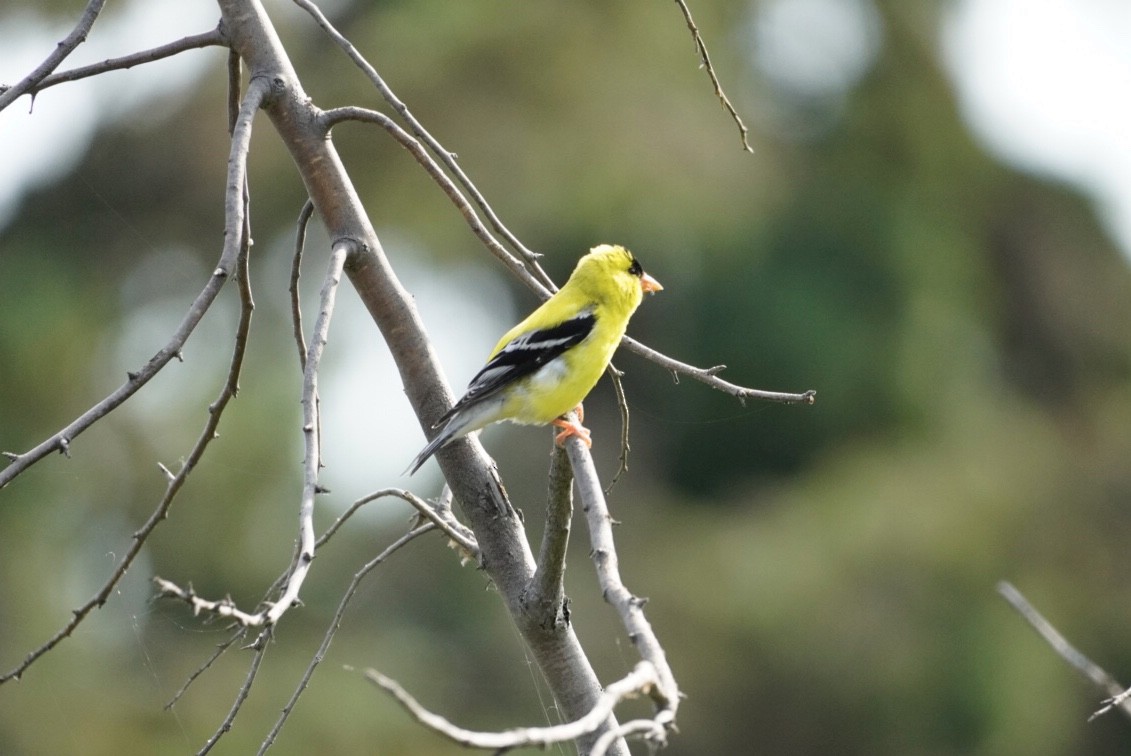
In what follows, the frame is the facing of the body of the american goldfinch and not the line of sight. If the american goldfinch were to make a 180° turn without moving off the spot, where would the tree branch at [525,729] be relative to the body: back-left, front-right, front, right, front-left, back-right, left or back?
left

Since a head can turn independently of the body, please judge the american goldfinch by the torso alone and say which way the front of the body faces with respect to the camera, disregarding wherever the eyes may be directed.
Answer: to the viewer's right

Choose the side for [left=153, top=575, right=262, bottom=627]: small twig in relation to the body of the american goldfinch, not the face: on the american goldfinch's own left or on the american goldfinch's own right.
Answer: on the american goldfinch's own right

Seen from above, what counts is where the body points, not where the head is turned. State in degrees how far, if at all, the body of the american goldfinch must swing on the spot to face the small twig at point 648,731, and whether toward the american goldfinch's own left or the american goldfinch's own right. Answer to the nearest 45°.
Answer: approximately 90° to the american goldfinch's own right
